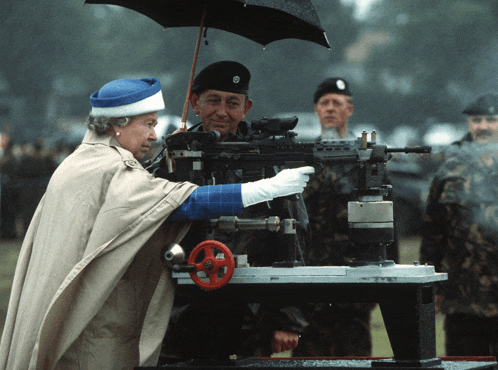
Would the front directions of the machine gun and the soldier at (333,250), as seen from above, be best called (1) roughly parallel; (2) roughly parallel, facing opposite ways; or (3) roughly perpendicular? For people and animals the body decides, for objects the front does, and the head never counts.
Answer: roughly perpendicular

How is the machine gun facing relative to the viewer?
to the viewer's right

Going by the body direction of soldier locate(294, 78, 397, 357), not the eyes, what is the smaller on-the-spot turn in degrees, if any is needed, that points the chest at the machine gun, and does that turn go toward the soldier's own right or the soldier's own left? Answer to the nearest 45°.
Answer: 0° — they already face it

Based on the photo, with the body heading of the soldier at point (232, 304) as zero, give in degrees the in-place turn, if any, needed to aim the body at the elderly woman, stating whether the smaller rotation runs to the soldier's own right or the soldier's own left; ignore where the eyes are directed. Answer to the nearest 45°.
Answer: approximately 45° to the soldier's own right

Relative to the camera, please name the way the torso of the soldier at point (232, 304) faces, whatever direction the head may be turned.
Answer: toward the camera

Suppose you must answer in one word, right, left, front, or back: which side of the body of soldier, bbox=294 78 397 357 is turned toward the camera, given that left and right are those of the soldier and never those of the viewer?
front

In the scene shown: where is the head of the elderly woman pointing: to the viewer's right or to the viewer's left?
to the viewer's right

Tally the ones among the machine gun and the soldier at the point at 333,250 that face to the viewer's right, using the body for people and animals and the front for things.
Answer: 1

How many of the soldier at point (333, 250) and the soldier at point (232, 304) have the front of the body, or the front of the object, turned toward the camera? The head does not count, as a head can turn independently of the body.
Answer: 2

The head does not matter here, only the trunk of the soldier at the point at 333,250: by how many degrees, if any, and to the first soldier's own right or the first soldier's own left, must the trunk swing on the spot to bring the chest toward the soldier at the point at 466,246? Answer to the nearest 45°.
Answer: approximately 90° to the first soldier's own left

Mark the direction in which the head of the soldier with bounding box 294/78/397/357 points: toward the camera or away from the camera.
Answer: toward the camera

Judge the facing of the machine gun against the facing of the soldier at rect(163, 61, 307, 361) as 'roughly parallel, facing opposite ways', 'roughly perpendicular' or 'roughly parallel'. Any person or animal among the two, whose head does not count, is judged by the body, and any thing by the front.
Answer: roughly perpendicular

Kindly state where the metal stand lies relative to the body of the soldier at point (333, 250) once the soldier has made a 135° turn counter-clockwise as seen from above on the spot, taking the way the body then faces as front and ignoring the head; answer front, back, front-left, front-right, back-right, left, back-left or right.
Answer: back-right

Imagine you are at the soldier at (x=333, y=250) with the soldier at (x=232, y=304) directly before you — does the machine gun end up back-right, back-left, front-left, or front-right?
front-left

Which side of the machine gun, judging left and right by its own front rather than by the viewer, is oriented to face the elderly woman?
back
